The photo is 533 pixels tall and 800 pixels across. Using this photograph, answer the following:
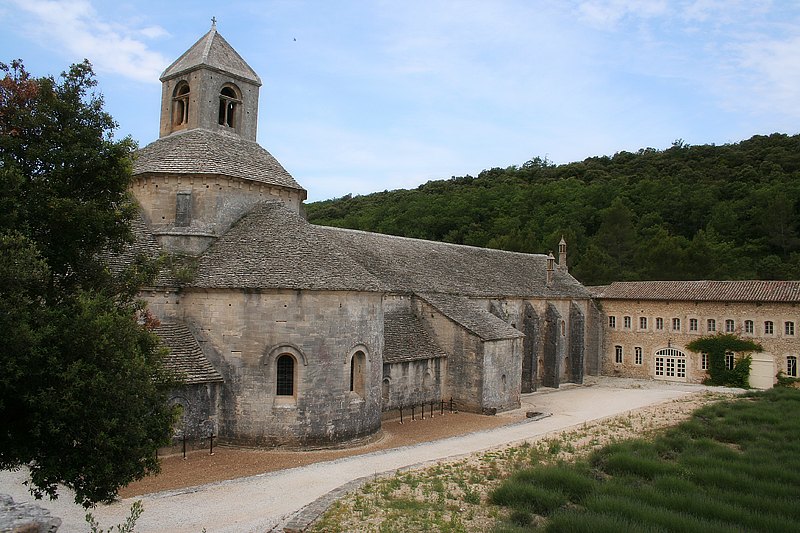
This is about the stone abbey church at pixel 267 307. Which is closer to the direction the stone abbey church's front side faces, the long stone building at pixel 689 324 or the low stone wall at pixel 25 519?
the long stone building

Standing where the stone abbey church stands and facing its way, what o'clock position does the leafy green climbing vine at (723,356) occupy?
The leafy green climbing vine is roughly at 12 o'clock from the stone abbey church.

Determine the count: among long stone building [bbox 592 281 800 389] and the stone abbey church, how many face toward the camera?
1

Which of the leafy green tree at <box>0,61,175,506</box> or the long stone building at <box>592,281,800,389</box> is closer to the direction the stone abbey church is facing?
the long stone building

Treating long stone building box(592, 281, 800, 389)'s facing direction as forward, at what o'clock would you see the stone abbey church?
The stone abbey church is roughly at 1 o'clock from the long stone building.

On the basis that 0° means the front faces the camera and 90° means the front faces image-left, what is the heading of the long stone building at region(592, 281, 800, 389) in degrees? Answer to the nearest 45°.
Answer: approximately 0°

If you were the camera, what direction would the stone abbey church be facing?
facing away from the viewer and to the right of the viewer

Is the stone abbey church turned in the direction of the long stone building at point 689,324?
yes
